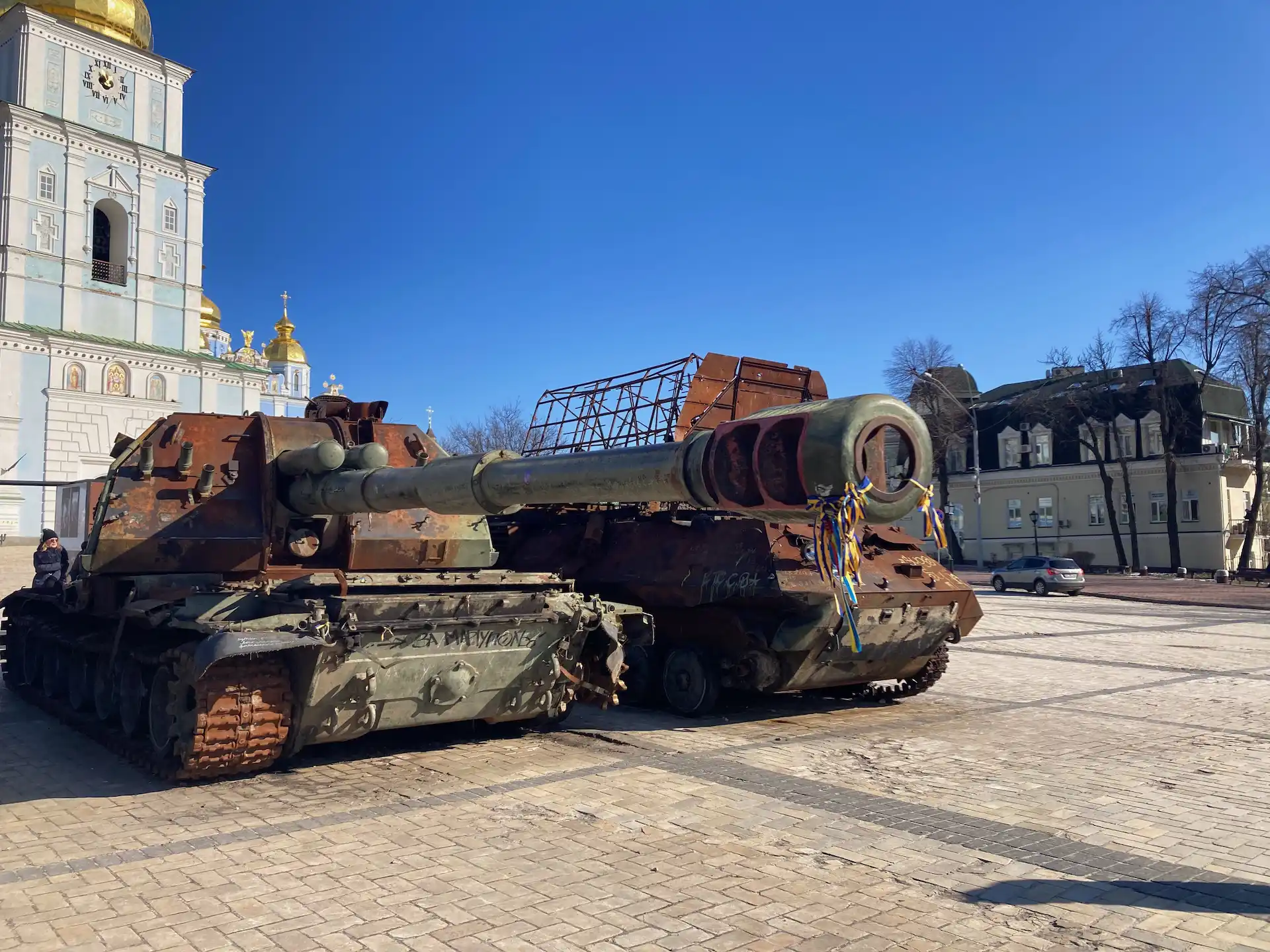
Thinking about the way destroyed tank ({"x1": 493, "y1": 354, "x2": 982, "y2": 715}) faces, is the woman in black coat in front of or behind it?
behind

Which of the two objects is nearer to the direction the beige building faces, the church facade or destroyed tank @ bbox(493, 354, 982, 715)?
the destroyed tank

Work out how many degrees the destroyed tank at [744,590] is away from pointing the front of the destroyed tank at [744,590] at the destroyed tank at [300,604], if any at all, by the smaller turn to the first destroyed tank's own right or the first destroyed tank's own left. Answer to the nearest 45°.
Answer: approximately 90° to the first destroyed tank's own right

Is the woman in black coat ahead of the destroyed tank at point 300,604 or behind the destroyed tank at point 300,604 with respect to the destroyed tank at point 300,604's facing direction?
behind

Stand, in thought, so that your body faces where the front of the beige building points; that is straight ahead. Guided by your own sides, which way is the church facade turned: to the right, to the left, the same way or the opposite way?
to the left

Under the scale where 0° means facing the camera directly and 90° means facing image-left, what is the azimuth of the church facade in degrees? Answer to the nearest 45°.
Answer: approximately 315°

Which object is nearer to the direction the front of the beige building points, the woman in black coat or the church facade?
the woman in black coat

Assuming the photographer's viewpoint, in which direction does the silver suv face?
facing away from the viewer and to the left of the viewer

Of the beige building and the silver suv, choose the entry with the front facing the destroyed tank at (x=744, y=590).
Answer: the beige building

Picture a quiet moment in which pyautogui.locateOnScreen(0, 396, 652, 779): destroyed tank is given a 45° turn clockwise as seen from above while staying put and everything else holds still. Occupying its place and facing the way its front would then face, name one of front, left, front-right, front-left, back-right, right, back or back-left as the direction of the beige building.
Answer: back-left

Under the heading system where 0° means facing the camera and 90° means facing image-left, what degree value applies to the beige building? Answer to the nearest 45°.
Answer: approximately 0°
